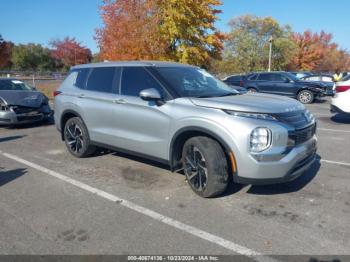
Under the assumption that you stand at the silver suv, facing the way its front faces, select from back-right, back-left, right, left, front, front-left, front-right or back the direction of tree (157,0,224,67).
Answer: back-left

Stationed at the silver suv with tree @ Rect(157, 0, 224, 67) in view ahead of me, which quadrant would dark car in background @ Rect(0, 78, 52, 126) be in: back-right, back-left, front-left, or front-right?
front-left

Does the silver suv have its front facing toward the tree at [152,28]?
no

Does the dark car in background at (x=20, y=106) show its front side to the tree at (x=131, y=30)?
no

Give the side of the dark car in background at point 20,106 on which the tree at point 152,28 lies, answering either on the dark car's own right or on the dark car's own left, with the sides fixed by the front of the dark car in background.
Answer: on the dark car's own left

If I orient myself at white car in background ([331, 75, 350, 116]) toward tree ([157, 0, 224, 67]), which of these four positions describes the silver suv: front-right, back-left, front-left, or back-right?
back-left

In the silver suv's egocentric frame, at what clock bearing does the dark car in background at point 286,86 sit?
The dark car in background is roughly at 8 o'clock from the silver suv.

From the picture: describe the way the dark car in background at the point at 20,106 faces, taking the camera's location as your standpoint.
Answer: facing the viewer and to the right of the viewer

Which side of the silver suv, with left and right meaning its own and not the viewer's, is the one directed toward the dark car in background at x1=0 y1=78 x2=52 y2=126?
back

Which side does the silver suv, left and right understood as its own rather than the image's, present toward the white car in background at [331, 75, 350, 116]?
left

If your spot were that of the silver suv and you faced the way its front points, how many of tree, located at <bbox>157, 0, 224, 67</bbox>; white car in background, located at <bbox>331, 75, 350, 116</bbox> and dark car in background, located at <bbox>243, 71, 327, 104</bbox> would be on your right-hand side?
0

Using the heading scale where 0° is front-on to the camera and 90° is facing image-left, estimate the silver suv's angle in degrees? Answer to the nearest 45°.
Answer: approximately 315°

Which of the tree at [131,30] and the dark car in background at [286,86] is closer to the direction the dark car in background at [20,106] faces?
the dark car in background

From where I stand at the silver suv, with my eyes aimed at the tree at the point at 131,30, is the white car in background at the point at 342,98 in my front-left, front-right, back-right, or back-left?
front-right

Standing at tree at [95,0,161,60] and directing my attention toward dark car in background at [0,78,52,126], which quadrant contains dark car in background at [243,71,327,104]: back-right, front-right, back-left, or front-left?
front-left

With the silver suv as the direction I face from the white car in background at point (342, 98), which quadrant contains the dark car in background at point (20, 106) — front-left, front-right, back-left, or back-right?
front-right

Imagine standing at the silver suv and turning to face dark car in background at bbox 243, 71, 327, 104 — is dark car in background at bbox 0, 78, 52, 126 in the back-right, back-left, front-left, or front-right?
front-left
